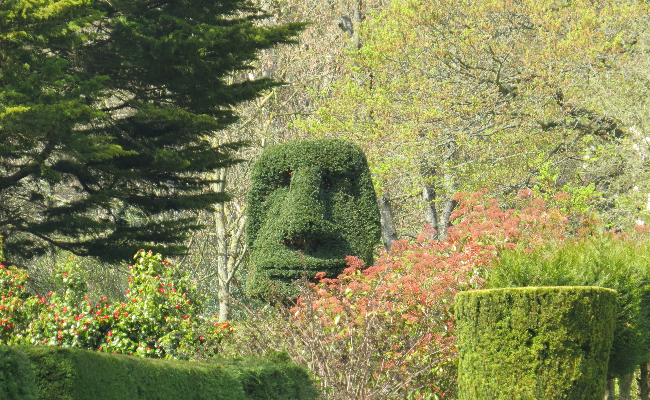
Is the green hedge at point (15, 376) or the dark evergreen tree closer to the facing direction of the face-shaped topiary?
the green hedge

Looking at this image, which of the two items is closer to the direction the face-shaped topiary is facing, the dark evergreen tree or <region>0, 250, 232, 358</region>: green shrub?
the green shrub

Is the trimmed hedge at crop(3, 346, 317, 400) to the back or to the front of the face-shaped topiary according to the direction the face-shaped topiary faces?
to the front

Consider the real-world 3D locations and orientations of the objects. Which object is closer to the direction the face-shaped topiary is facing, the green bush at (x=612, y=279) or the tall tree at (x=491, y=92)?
the green bush

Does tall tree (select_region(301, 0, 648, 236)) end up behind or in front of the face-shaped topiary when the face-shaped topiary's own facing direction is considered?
behind

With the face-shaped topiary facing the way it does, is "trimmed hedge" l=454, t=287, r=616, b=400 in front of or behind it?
in front

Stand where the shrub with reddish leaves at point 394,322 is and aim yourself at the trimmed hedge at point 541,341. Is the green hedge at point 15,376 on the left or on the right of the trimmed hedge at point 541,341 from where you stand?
right

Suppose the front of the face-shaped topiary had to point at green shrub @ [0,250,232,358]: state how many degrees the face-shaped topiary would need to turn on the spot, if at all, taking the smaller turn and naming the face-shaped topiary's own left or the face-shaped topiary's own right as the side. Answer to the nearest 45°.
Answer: approximately 45° to the face-shaped topiary's own right

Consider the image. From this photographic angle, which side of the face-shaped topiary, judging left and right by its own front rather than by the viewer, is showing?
front

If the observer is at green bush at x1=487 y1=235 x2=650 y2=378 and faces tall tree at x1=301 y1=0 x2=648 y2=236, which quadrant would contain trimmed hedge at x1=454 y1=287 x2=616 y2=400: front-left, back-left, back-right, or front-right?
back-left

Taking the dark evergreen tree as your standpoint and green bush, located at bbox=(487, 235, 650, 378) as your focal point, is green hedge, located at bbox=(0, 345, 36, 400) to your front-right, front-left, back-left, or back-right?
front-right

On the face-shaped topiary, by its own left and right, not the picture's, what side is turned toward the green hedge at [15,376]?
front
